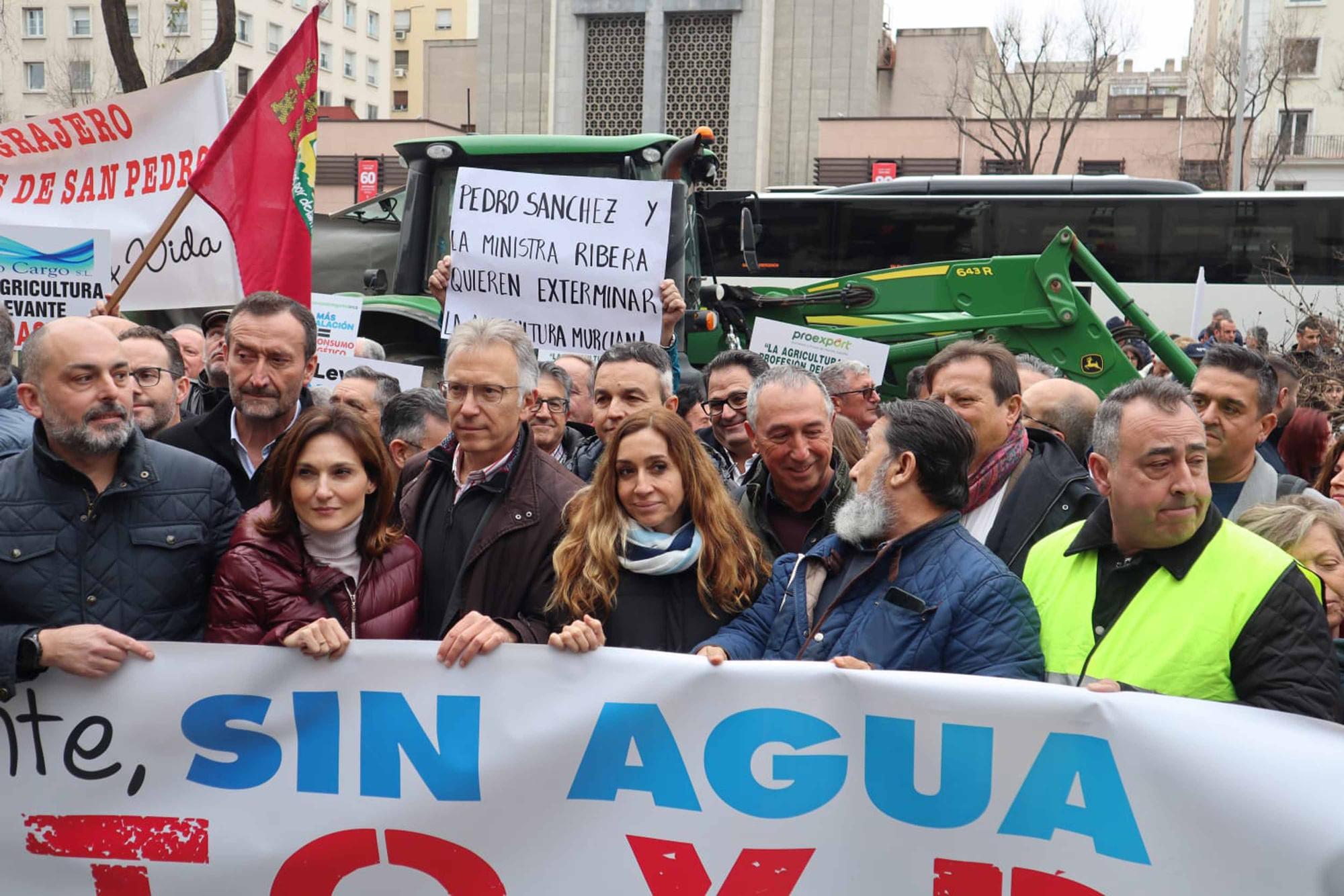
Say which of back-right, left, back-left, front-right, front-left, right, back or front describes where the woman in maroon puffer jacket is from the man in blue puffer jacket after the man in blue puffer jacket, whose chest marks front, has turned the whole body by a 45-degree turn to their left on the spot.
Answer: right

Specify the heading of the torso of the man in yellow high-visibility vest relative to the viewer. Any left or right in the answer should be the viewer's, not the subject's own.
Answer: facing the viewer and to the left of the viewer

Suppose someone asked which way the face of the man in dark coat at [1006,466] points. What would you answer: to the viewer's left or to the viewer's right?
to the viewer's left

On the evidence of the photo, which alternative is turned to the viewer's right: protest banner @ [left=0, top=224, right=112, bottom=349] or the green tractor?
the green tractor

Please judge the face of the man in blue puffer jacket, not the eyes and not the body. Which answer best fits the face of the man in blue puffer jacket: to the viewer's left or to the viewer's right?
to the viewer's left

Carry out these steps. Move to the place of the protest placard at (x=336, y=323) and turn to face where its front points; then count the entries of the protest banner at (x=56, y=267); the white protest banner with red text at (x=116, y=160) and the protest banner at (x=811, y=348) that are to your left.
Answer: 1

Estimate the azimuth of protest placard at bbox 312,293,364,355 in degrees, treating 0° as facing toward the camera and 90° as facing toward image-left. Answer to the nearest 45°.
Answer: approximately 0°

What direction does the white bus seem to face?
to the viewer's left

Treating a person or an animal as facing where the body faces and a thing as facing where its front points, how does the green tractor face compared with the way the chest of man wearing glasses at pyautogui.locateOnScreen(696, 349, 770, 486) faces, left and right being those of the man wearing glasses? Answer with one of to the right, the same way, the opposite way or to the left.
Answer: to the left

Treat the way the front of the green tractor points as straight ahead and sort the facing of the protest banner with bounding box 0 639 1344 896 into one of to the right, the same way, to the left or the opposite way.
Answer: to the right

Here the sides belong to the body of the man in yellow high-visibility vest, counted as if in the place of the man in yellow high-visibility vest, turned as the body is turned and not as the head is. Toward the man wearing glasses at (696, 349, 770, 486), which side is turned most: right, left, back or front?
right

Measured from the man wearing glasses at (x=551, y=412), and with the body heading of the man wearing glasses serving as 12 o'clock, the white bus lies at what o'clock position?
The white bus is roughly at 7 o'clock from the man wearing glasses.
